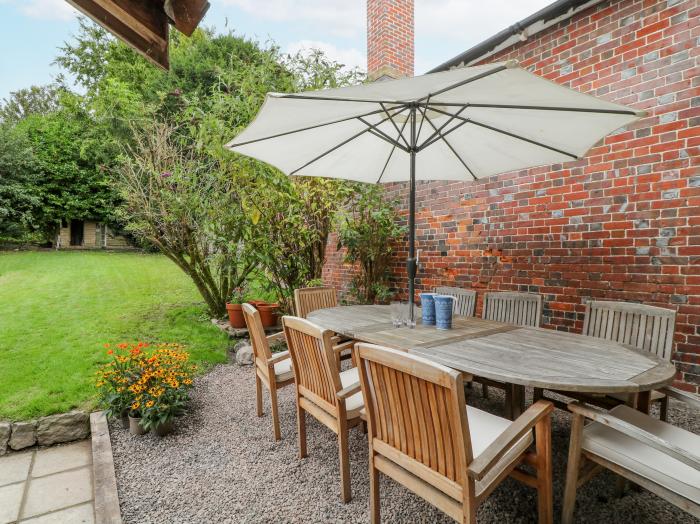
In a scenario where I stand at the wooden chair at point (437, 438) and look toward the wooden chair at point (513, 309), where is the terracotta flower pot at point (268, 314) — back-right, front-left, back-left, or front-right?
front-left

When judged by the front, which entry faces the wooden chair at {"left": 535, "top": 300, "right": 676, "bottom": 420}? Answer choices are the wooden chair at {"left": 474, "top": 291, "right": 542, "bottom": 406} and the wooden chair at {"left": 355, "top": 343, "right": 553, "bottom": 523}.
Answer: the wooden chair at {"left": 355, "top": 343, "right": 553, "bottom": 523}

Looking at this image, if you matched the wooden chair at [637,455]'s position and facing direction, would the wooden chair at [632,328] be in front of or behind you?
in front

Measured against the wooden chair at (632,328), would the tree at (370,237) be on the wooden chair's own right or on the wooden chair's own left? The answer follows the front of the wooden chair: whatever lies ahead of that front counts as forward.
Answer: on the wooden chair's own right

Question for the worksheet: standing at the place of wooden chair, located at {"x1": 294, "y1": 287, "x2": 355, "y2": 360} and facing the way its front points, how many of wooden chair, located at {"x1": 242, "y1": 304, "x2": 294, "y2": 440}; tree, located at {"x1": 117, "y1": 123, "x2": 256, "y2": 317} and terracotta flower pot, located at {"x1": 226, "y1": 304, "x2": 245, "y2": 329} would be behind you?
2

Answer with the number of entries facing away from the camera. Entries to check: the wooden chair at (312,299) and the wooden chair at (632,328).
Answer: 0

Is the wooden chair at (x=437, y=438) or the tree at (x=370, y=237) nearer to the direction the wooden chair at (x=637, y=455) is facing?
the tree

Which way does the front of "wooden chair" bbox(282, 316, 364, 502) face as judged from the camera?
facing away from the viewer and to the right of the viewer

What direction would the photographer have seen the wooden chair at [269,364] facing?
facing away from the viewer and to the right of the viewer

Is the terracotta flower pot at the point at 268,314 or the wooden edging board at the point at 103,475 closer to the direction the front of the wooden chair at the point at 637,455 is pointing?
the terracotta flower pot

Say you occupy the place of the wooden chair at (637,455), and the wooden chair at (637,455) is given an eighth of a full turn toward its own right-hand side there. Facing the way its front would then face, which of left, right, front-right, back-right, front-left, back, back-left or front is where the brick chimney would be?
front-left

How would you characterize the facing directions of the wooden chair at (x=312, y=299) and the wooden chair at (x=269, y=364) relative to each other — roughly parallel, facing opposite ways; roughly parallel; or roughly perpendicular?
roughly perpendicular

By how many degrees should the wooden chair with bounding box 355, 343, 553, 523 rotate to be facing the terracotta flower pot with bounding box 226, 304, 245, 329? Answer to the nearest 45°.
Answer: approximately 90° to its left

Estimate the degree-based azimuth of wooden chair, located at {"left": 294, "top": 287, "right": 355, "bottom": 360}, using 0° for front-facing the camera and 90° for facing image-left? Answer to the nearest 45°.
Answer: approximately 315°

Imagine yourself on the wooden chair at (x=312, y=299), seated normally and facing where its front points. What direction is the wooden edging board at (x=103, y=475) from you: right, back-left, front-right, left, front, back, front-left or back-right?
right

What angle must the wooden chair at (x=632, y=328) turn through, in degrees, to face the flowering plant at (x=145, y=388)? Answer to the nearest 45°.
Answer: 0° — it already faces it

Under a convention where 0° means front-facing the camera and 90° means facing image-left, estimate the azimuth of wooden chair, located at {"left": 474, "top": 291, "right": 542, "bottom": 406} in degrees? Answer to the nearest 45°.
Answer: approximately 45°

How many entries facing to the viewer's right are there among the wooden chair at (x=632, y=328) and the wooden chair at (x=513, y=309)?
0

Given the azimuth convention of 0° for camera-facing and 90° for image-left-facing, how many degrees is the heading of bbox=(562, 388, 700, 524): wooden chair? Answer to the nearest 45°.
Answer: approximately 135°

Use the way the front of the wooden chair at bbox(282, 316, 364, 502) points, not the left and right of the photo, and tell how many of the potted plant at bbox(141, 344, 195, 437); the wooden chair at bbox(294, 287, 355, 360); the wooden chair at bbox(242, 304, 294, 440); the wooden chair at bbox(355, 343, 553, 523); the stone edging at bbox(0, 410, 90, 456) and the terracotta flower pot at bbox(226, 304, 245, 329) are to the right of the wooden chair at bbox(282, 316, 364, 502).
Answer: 1

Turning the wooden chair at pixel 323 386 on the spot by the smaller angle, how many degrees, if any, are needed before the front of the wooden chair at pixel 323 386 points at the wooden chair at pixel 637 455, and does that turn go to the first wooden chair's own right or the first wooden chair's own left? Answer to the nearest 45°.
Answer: approximately 90° to the first wooden chair's own right
